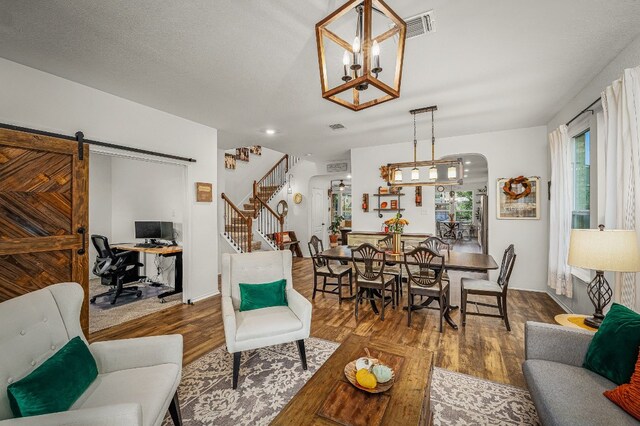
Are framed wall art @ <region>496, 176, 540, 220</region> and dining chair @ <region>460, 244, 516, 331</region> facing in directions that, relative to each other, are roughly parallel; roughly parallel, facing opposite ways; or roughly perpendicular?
roughly perpendicular

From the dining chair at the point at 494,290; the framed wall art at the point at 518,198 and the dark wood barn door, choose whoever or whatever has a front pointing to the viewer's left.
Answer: the dining chair

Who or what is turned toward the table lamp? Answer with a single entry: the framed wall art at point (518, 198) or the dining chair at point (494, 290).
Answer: the framed wall art

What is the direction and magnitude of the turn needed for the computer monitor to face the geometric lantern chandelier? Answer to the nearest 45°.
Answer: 0° — it already faces it

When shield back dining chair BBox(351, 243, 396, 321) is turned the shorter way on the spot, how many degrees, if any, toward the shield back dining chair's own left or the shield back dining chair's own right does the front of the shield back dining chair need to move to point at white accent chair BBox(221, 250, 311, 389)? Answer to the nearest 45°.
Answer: approximately 180°

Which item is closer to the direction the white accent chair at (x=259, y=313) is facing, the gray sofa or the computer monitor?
the gray sofa

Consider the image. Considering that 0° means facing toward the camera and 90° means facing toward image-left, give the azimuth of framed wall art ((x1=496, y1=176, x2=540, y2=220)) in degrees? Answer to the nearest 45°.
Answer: approximately 0°

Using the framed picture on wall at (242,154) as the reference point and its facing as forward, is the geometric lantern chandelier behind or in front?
in front

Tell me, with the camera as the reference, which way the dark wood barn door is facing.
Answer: facing the viewer and to the right of the viewer

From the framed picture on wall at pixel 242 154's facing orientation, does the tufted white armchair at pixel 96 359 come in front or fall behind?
in front

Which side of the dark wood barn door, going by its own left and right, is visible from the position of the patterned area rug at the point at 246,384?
front

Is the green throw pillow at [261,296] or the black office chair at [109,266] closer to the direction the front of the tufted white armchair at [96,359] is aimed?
the green throw pillow

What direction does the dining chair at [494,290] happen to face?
to the viewer's left

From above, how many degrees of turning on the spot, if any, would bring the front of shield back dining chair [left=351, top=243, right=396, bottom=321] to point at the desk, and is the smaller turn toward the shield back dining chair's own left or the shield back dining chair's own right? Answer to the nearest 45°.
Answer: approximately 135° to the shield back dining chair's own left

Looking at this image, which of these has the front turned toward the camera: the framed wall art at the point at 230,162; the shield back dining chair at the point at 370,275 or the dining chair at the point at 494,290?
the framed wall art

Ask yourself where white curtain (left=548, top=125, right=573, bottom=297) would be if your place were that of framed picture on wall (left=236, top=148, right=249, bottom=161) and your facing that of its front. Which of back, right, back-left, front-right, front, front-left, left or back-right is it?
front-left

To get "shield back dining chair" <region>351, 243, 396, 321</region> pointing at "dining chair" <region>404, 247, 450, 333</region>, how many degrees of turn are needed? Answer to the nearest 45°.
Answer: approximately 45° to its right

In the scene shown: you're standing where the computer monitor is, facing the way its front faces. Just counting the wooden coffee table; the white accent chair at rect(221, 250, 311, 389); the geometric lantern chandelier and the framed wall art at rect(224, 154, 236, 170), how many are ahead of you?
3
